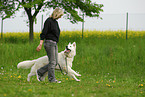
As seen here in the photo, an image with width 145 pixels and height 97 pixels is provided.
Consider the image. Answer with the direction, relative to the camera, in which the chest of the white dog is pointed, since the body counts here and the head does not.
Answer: to the viewer's right

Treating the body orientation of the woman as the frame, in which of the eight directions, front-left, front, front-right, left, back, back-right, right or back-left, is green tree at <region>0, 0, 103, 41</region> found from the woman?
left

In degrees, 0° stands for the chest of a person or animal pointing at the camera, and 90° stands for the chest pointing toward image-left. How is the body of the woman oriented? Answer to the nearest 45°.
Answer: approximately 270°

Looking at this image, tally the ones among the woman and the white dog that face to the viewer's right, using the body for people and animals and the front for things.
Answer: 2

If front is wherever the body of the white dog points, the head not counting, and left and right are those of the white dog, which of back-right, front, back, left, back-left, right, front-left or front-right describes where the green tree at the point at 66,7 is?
left
